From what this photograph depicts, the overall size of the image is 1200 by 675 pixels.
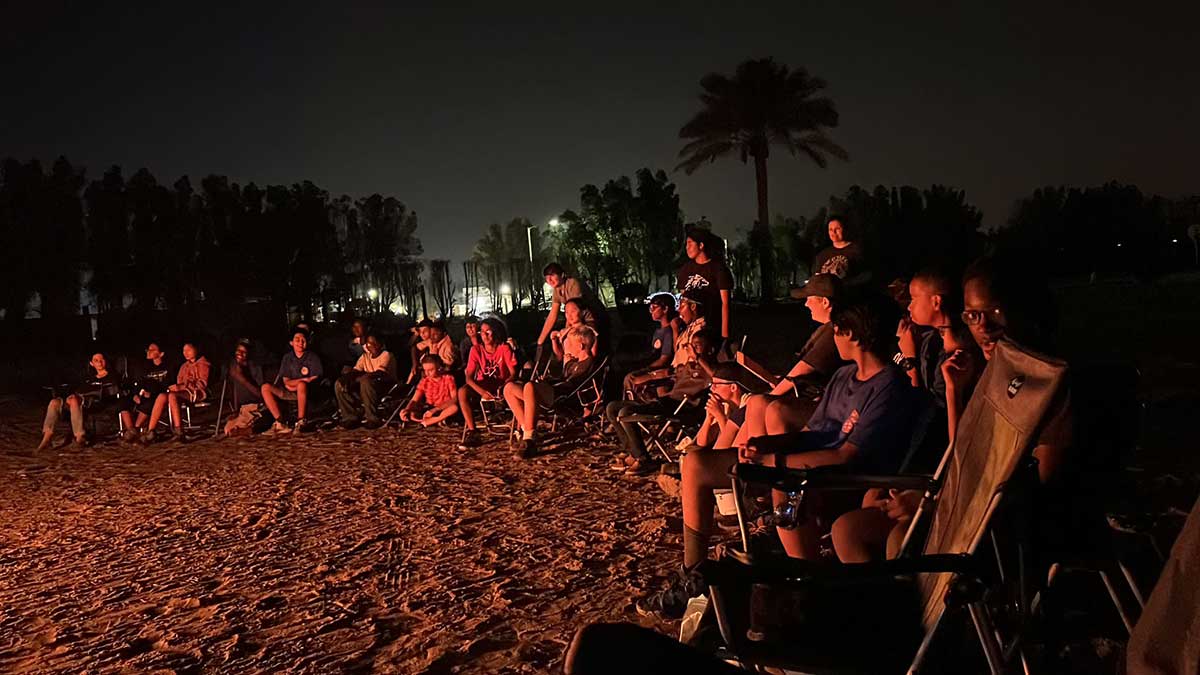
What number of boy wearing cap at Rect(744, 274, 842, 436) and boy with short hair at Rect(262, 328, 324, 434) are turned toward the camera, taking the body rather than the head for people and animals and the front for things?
1

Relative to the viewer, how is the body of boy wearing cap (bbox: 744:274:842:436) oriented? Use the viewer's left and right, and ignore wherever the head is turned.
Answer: facing to the left of the viewer

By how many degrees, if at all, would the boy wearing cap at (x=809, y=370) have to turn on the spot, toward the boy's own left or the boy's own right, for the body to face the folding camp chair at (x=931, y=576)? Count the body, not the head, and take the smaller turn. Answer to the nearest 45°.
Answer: approximately 90° to the boy's own left

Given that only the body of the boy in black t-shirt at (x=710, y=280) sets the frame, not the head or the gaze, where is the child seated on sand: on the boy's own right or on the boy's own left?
on the boy's own right

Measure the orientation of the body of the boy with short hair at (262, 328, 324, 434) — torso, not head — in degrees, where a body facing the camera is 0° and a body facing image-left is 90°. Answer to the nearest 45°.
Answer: approximately 0°

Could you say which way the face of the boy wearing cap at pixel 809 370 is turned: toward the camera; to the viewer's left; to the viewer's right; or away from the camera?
to the viewer's left

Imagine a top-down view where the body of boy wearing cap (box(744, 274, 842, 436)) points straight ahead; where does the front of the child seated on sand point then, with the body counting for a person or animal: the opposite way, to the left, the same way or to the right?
to the left

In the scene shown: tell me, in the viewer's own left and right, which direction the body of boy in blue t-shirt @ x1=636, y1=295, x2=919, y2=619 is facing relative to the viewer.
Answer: facing to the left of the viewer

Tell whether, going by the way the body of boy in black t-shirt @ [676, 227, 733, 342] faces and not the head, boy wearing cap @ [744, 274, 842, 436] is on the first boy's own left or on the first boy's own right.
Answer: on the first boy's own left

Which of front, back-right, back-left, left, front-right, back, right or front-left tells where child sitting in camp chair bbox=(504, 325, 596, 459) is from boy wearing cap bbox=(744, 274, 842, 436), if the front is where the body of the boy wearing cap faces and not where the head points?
front-right

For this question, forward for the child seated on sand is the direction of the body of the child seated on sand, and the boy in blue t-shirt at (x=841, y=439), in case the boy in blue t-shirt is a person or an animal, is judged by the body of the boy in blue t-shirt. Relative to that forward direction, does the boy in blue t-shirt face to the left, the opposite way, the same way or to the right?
to the right

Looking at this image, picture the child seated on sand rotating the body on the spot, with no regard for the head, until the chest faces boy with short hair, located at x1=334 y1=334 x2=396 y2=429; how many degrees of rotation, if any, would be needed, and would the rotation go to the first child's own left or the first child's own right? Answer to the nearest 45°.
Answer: approximately 90° to the first child's own right
